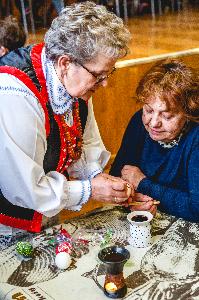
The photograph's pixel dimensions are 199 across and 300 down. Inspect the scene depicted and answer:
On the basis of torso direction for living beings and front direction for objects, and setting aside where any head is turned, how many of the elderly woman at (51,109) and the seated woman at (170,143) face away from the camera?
0

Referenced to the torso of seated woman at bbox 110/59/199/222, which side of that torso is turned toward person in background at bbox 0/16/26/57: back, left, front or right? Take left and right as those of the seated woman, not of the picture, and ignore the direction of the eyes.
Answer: right

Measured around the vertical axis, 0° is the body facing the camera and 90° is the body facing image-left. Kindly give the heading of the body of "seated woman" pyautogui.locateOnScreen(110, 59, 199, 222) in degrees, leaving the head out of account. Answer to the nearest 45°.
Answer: approximately 45°

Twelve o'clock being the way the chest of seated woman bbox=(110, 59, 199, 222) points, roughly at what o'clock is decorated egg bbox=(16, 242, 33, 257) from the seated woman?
The decorated egg is roughly at 12 o'clock from the seated woman.

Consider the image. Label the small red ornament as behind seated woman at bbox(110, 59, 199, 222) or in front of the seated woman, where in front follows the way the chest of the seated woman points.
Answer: in front

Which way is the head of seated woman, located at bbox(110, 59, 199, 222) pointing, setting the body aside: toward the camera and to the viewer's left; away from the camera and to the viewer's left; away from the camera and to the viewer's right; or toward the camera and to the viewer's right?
toward the camera and to the viewer's left

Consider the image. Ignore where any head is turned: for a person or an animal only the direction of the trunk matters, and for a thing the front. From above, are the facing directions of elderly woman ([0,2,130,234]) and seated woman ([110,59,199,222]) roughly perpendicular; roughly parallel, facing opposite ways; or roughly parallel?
roughly perpendicular
